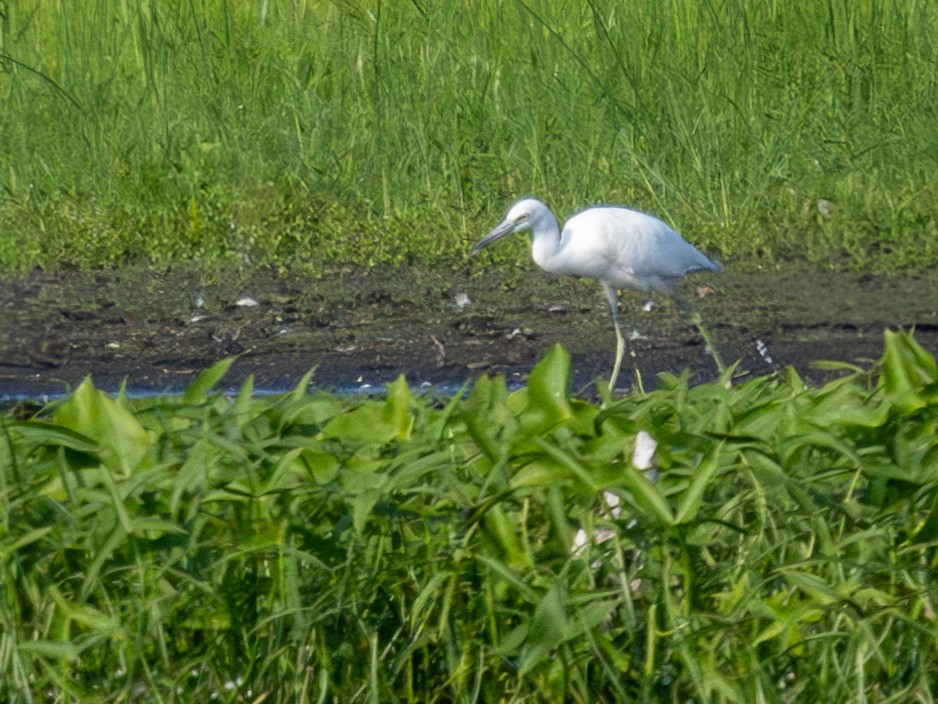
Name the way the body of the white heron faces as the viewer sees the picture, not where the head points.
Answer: to the viewer's left
